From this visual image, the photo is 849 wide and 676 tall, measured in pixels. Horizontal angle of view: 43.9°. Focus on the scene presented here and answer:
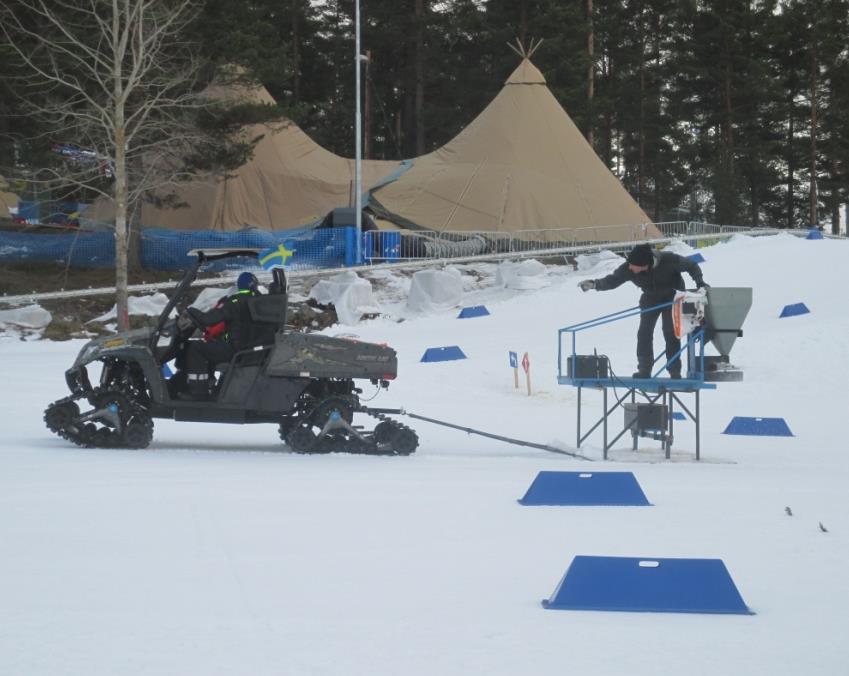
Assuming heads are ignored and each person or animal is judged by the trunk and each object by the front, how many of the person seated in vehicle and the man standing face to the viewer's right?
0

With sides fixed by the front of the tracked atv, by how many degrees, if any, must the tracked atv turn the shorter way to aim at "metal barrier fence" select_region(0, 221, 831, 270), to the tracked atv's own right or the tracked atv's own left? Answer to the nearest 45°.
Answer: approximately 90° to the tracked atv's own right

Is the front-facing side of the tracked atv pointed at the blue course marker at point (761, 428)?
no

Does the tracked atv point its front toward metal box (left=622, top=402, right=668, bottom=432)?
no

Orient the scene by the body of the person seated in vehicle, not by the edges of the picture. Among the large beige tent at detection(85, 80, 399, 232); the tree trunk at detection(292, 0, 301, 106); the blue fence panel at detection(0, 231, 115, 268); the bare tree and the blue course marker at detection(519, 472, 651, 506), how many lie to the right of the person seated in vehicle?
4

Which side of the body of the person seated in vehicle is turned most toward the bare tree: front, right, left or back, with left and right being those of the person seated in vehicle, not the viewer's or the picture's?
right

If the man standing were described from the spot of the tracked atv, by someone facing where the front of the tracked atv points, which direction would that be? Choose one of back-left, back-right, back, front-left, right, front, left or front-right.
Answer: back

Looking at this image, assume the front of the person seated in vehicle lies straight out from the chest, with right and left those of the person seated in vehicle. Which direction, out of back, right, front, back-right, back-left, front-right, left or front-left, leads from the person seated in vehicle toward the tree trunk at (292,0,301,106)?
right

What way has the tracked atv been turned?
to the viewer's left

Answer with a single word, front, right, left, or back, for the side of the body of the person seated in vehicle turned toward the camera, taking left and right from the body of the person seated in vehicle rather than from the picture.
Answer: left

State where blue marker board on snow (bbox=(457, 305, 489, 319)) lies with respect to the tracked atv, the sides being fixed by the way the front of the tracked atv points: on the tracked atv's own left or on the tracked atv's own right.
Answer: on the tracked atv's own right

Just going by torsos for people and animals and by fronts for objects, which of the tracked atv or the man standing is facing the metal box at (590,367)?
the man standing

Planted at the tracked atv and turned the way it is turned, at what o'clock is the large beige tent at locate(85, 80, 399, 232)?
The large beige tent is roughly at 3 o'clock from the tracked atv.

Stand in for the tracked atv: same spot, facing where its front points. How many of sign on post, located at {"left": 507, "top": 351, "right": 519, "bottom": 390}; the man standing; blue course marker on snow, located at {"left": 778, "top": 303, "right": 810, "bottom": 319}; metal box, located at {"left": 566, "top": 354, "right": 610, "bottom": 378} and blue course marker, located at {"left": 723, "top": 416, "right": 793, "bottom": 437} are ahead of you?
0

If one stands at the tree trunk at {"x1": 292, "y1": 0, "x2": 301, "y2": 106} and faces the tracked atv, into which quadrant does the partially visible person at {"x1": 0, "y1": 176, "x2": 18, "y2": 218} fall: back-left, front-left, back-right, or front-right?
front-right

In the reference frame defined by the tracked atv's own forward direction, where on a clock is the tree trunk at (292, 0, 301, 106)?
The tree trunk is roughly at 3 o'clock from the tracked atv.

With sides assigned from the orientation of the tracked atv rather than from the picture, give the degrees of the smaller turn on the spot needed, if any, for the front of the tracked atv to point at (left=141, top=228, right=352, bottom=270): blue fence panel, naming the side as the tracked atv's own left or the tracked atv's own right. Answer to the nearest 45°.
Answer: approximately 90° to the tracked atv's own right

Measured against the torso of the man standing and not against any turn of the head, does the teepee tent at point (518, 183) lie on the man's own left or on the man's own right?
on the man's own right
